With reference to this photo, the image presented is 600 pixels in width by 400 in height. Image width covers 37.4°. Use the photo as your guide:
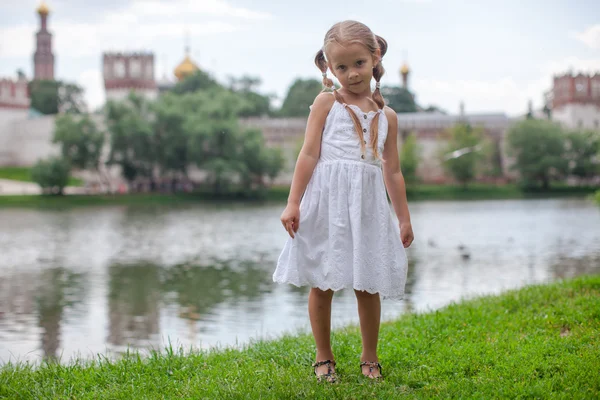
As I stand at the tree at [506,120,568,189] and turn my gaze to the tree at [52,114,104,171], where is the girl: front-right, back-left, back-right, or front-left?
front-left

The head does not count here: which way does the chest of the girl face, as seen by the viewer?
toward the camera

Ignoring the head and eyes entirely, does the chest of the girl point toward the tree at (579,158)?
no

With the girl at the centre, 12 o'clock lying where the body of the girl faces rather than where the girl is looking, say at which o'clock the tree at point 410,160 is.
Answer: The tree is roughly at 6 o'clock from the girl.

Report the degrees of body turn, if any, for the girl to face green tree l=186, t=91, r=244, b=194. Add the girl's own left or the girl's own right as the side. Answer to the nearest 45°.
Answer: approximately 180°

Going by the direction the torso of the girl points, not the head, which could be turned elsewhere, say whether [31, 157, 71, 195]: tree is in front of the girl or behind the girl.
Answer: behind

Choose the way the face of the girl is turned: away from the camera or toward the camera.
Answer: toward the camera

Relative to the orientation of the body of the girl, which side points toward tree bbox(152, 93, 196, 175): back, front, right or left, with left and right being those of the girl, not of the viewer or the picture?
back

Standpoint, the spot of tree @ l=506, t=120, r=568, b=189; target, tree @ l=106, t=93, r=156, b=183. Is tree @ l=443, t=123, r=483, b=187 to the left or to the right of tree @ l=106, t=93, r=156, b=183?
right

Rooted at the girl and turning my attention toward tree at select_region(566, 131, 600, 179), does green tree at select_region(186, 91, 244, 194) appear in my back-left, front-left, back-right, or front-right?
front-left

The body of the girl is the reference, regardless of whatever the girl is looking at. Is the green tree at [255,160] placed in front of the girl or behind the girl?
behind

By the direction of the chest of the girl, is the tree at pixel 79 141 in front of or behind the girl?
behind

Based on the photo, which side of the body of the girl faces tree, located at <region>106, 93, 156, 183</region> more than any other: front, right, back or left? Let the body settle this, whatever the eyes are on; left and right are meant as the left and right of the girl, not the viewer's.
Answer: back

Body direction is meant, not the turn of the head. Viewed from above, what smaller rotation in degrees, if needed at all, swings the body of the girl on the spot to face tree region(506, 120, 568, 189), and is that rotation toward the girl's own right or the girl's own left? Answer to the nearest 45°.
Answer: approximately 180°
